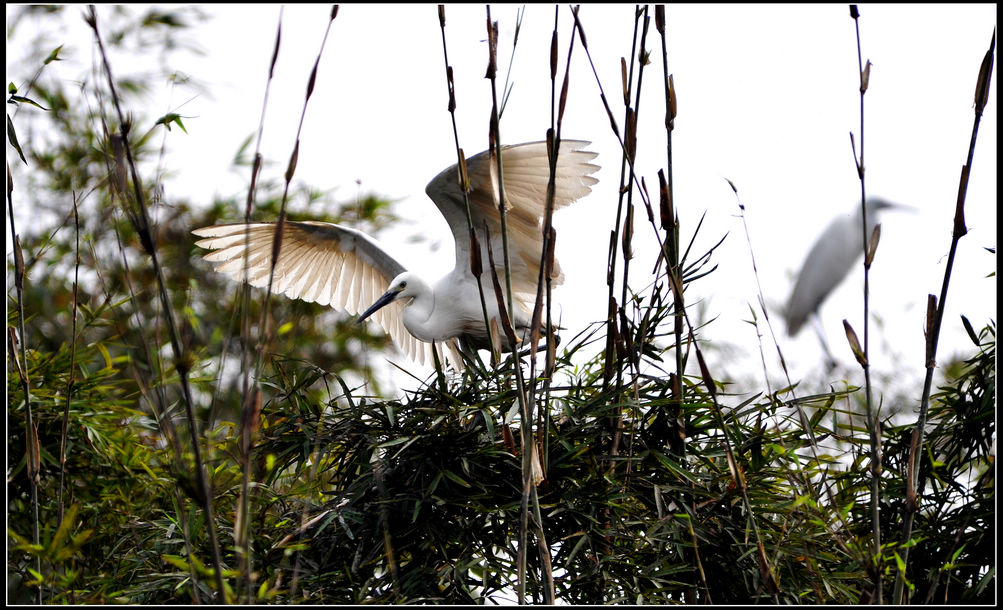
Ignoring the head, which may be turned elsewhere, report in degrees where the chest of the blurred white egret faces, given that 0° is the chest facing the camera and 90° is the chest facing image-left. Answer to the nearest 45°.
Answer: approximately 270°

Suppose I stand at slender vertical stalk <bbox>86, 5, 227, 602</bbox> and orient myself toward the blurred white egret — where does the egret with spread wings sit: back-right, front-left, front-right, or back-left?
front-left

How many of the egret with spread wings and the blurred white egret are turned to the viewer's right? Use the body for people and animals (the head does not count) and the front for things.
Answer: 1

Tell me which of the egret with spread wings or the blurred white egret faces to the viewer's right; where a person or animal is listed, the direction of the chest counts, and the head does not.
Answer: the blurred white egret

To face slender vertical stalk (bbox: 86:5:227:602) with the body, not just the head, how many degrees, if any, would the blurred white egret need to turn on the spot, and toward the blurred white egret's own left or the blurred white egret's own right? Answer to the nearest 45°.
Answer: approximately 135° to the blurred white egret's own right

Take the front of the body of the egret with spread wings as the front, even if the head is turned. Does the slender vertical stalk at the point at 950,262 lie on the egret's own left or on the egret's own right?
on the egret's own left

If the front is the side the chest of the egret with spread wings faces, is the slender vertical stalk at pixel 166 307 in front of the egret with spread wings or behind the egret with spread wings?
in front
